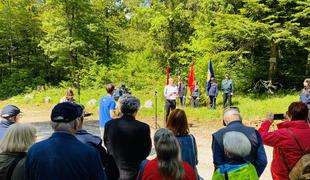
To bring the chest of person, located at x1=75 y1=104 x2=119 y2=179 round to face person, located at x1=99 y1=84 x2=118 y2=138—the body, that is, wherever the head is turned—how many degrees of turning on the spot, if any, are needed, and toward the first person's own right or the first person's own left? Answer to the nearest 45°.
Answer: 0° — they already face them

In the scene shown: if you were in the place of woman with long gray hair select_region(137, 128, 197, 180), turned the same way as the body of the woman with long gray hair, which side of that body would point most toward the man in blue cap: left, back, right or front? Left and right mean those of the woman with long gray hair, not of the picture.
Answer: left

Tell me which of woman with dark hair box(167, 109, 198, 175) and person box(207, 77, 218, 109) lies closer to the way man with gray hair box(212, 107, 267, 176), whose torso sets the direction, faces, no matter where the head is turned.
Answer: the person

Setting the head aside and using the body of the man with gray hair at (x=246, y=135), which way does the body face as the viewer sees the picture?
away from the camera

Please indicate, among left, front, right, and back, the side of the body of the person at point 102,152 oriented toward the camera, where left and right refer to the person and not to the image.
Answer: back

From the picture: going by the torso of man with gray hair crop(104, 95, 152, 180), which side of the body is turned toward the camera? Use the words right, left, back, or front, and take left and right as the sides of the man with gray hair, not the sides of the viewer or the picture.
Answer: back

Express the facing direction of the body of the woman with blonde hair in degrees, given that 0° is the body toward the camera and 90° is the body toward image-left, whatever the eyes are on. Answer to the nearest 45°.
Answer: approximately 225°

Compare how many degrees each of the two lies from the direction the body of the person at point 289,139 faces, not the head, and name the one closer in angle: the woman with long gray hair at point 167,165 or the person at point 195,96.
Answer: the person

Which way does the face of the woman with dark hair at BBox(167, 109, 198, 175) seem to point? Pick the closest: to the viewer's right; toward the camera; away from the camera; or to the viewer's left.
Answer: away from the camera

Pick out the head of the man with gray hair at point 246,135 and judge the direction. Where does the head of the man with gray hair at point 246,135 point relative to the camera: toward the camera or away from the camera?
away from the camera

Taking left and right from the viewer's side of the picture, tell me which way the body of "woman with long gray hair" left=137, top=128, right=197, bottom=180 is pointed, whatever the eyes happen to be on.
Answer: facing away from the viewer

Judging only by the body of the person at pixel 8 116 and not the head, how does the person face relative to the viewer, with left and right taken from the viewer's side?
facing away from the viewer and to the right of the viewer

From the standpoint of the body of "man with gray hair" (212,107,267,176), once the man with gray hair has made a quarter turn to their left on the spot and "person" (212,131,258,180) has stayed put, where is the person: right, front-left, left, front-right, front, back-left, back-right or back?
left
